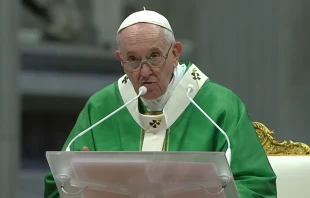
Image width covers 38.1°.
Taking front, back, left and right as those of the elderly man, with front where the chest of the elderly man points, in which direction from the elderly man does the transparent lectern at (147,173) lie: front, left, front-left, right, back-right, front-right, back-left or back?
front

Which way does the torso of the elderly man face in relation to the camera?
toward the camera

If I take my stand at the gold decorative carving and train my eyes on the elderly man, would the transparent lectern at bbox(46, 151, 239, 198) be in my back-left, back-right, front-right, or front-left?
front-left

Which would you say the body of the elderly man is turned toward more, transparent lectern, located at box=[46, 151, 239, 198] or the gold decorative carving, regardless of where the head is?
the transparent lectern

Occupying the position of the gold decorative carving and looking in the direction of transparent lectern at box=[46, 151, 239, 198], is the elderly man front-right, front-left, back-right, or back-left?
front-right

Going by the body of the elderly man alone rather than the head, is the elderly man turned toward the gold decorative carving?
no
